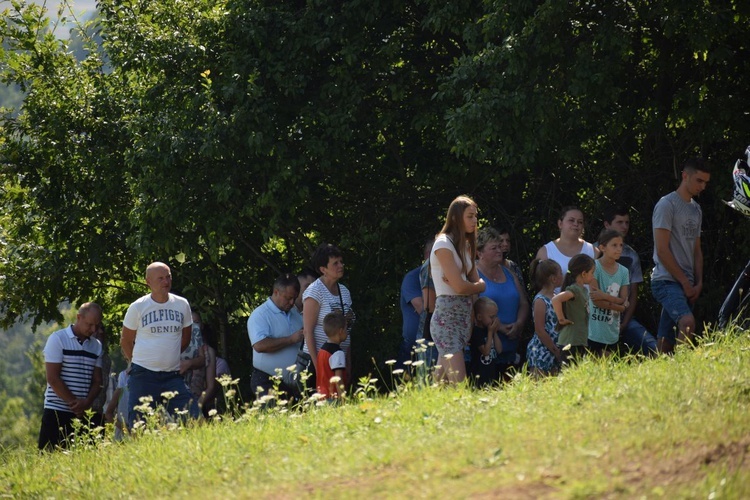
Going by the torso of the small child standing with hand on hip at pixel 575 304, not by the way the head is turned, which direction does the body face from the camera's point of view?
to the viewer's right

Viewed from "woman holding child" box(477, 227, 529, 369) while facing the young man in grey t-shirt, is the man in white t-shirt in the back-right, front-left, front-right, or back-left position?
back-right
